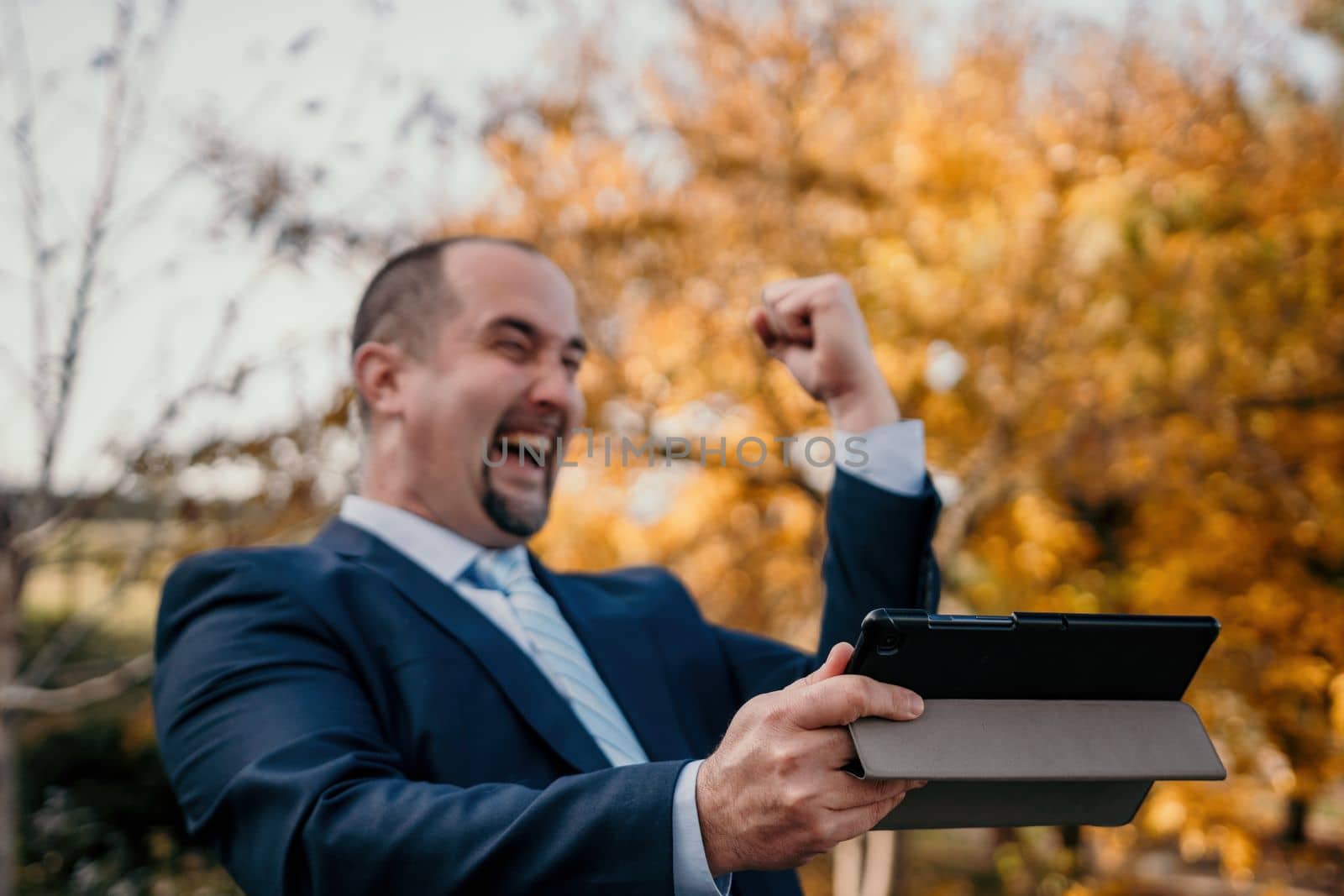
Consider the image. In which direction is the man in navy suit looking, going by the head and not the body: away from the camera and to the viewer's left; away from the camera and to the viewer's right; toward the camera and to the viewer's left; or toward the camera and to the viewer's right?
toward the camera and to the viewer's right

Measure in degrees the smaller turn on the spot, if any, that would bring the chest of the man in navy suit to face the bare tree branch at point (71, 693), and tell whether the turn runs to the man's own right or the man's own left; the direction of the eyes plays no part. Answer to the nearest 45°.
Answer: approximately 180°

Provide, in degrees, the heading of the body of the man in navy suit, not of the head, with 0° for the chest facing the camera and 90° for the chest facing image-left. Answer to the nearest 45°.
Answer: approximately 315°

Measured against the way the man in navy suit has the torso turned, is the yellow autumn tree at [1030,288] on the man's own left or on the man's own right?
on the man's own left

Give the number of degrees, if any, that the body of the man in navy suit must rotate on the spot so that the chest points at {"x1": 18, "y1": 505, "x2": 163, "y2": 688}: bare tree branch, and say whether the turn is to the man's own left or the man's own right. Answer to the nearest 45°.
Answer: approximately 180°
